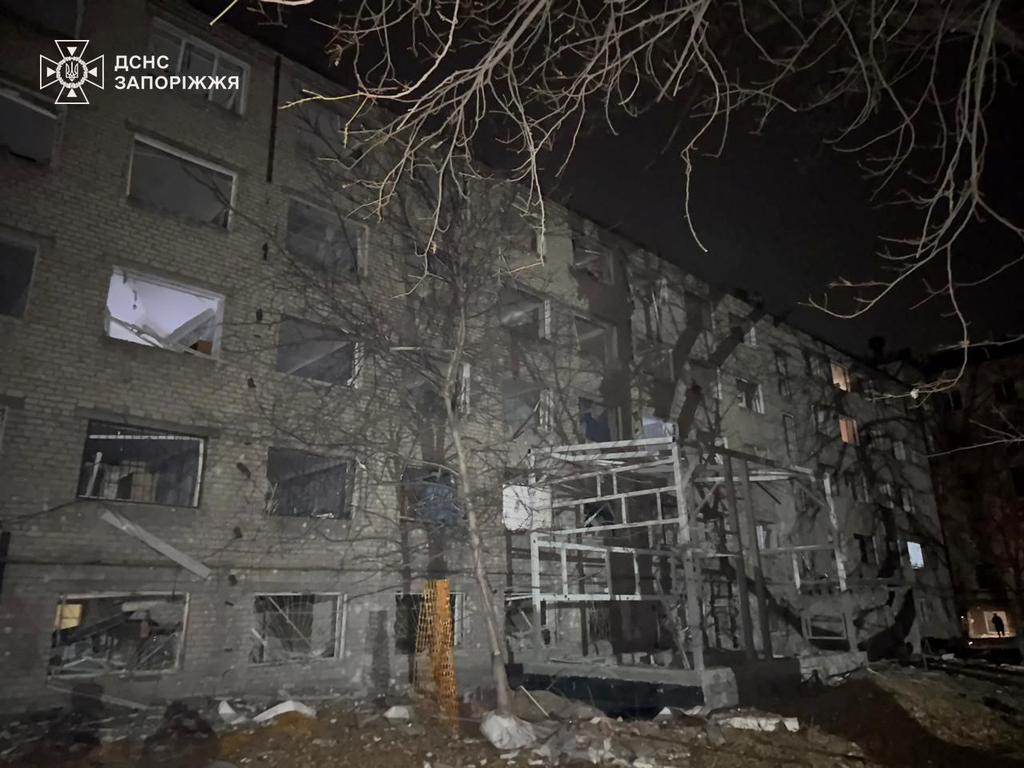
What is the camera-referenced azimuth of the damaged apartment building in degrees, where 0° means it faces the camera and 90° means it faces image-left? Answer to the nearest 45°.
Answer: approximately 315°

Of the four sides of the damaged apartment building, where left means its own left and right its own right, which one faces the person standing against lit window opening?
left
